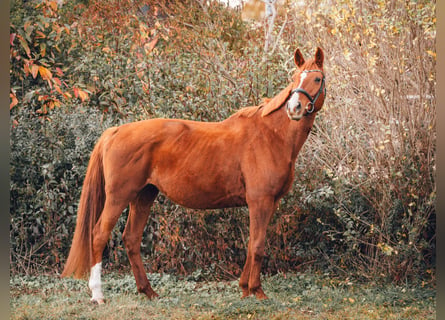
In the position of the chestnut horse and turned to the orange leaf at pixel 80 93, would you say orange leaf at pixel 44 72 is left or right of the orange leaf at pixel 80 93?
left

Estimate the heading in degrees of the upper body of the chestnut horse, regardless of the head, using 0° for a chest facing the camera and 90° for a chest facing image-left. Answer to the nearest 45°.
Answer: approximately 270°

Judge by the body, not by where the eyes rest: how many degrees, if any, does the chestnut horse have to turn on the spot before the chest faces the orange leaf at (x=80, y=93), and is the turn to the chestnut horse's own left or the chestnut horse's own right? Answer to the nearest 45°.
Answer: approximately 180°
